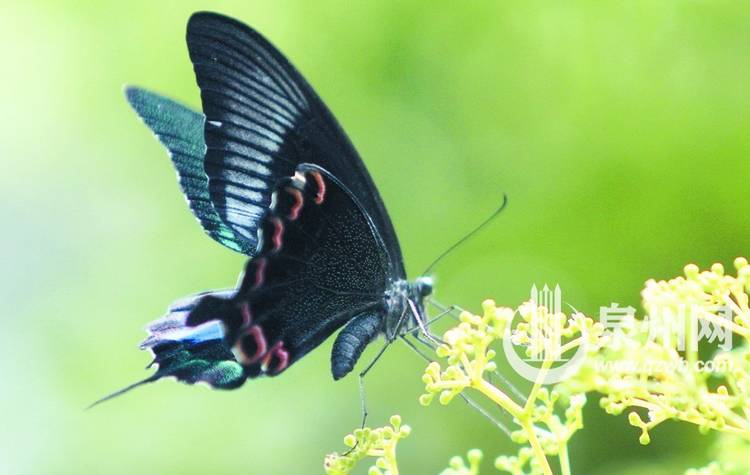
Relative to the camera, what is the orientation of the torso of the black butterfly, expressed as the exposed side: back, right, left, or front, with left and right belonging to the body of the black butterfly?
right

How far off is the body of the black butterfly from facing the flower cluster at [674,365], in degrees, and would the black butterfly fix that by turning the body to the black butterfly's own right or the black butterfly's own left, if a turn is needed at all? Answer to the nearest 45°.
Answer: approximately 45° to the black butterfly's own right
